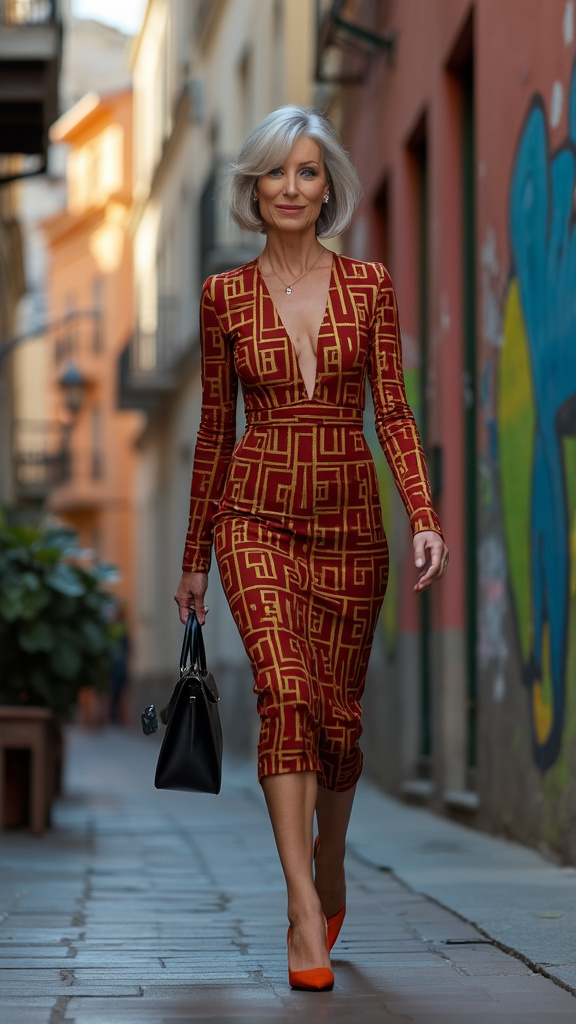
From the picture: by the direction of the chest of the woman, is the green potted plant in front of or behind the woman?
behind

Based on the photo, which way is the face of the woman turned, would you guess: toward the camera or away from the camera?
toward the camera

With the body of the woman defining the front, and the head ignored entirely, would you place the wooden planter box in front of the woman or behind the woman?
behind

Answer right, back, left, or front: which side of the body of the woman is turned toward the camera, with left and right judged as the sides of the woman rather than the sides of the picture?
front
